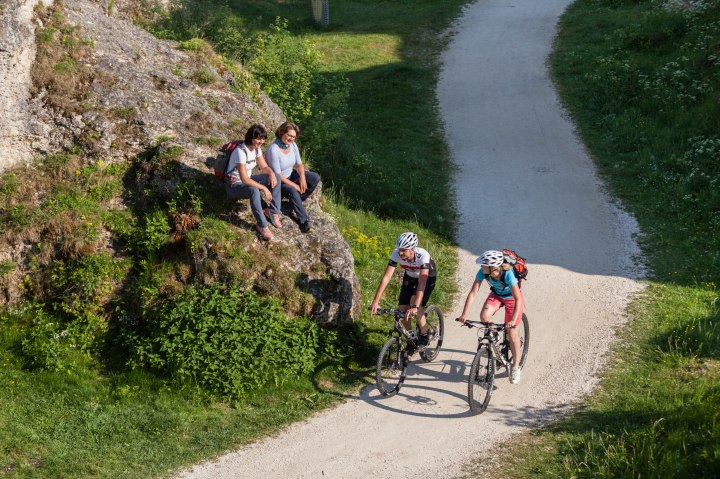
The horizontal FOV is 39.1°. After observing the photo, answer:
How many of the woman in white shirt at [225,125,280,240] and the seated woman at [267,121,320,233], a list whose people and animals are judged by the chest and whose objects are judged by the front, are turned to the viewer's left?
0

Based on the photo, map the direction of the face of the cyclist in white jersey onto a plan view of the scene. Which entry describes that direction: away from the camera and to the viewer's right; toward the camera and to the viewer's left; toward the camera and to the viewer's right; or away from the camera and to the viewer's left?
toward the camera and to the viewer's left

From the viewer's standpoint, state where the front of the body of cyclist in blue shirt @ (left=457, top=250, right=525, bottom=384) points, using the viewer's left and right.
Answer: facing the viewer and to the left of the viewer

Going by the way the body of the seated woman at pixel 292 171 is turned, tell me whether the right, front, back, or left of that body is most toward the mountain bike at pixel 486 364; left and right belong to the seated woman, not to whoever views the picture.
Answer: front

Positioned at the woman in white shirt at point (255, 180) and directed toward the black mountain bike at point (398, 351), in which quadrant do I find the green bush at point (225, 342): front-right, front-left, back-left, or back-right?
front-right

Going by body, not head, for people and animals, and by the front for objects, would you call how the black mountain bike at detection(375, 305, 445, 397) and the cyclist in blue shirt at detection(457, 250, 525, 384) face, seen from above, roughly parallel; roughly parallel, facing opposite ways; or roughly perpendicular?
roughly parallel

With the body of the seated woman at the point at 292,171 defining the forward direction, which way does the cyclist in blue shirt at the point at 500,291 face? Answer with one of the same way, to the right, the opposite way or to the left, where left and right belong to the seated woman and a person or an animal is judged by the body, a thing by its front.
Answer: to the right

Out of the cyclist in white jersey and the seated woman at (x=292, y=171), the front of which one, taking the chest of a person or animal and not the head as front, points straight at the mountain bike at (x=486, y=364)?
the seated woman

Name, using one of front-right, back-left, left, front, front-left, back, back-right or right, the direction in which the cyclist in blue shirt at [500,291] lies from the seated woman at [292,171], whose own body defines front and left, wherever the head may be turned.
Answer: front

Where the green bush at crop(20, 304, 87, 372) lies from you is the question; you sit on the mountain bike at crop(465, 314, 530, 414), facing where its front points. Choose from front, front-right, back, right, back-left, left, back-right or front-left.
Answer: front-right

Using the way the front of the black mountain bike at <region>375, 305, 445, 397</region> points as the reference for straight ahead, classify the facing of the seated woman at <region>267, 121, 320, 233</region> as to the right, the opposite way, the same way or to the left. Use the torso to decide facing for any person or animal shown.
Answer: to the left

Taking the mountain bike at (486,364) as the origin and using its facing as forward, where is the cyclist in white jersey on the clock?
The cyclist in white jersey is roughly at 2 o'clock from the mountain bike.

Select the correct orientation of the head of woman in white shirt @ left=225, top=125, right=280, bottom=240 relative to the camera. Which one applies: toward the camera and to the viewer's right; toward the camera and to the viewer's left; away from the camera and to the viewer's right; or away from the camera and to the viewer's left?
toward the camera and to the viewer's right

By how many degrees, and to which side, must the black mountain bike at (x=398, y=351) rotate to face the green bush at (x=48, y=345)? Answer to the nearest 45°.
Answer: approximately 45° to its right
